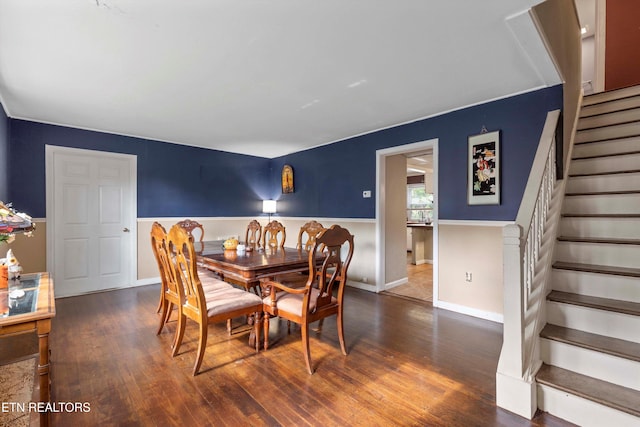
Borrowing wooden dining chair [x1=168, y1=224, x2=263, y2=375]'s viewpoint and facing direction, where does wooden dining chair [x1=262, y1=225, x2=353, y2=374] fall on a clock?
wooden dining chair [x1=262, y1=225, x2=353, y2=374] is roughly at 2 o'clock from wooden dining chair [x1=168, y1=224, x2=263, y2=375].

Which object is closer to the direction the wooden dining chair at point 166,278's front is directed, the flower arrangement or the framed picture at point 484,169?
the framed picture

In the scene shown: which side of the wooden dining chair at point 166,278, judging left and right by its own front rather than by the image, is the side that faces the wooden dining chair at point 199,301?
right

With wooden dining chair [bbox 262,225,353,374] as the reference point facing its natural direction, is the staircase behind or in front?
behind

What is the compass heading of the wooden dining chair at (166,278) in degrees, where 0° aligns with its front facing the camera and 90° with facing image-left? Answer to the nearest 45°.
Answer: approximately 225°

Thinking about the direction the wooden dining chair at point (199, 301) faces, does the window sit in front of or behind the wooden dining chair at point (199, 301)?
in front

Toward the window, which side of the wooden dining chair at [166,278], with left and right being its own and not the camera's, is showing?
front

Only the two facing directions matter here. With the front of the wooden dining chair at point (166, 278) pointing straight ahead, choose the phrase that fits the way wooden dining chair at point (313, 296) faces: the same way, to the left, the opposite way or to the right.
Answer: to the left

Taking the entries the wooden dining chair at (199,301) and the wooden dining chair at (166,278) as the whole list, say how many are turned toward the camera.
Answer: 0

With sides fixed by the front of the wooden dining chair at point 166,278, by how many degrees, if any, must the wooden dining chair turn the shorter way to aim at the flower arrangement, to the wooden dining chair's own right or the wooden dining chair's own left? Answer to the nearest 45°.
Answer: approximately 180°

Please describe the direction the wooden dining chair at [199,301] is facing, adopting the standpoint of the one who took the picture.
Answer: facing away from the viewer and to the right of the viewer

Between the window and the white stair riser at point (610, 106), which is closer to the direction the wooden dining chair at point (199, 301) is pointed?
the window

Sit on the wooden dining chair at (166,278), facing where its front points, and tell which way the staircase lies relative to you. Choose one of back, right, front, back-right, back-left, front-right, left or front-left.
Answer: right
